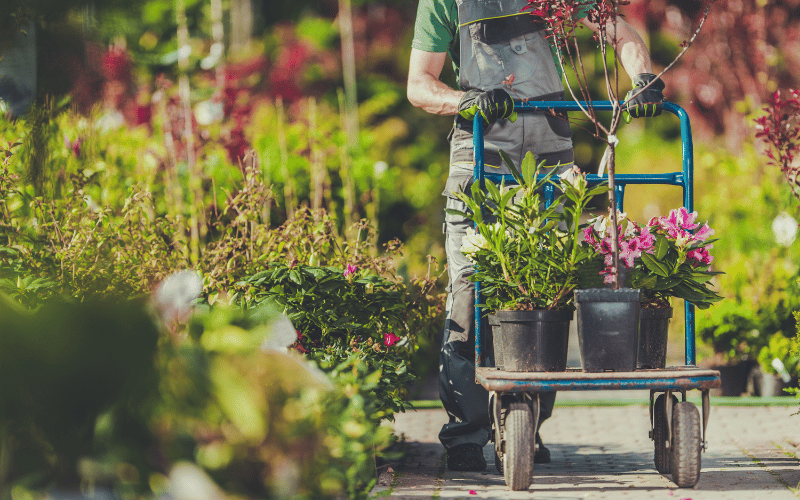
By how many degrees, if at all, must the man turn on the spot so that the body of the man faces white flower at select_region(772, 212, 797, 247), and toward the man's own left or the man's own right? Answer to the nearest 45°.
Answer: approximately 135° to the man's own left

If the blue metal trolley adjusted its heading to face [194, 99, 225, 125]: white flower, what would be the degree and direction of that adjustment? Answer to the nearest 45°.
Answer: approximately 135° to its right

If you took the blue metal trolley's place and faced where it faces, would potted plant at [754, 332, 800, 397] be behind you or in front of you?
behind

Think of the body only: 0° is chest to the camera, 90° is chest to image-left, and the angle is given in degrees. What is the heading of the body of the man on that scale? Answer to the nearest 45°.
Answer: approximately 0°

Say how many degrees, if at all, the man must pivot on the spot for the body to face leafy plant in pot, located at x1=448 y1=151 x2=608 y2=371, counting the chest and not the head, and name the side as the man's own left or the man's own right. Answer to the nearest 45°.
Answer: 0° — they already face it

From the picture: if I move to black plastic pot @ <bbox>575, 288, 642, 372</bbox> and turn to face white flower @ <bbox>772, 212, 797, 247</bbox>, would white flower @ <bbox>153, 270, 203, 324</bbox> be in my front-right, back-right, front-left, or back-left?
back-left

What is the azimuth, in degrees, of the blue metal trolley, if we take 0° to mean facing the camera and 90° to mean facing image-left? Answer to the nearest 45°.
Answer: approximately 0°

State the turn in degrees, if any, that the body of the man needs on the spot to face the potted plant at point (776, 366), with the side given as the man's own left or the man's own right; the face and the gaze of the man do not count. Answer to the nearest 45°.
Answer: approximately 135° to the man's own left

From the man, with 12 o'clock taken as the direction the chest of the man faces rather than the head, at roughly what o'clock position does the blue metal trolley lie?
The blue metal trolley is roughly at 11 o'clock from the man.

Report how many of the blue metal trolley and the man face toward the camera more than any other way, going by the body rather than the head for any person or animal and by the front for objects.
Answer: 2
